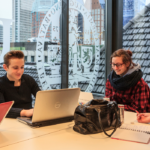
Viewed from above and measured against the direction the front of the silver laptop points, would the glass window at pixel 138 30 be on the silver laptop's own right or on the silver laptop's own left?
on the silver laptop's own right

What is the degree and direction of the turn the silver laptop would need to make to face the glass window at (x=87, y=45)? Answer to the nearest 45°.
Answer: approximately 45° to its right

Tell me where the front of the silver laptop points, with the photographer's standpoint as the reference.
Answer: facing away from the viewer and to the left of the viewer
